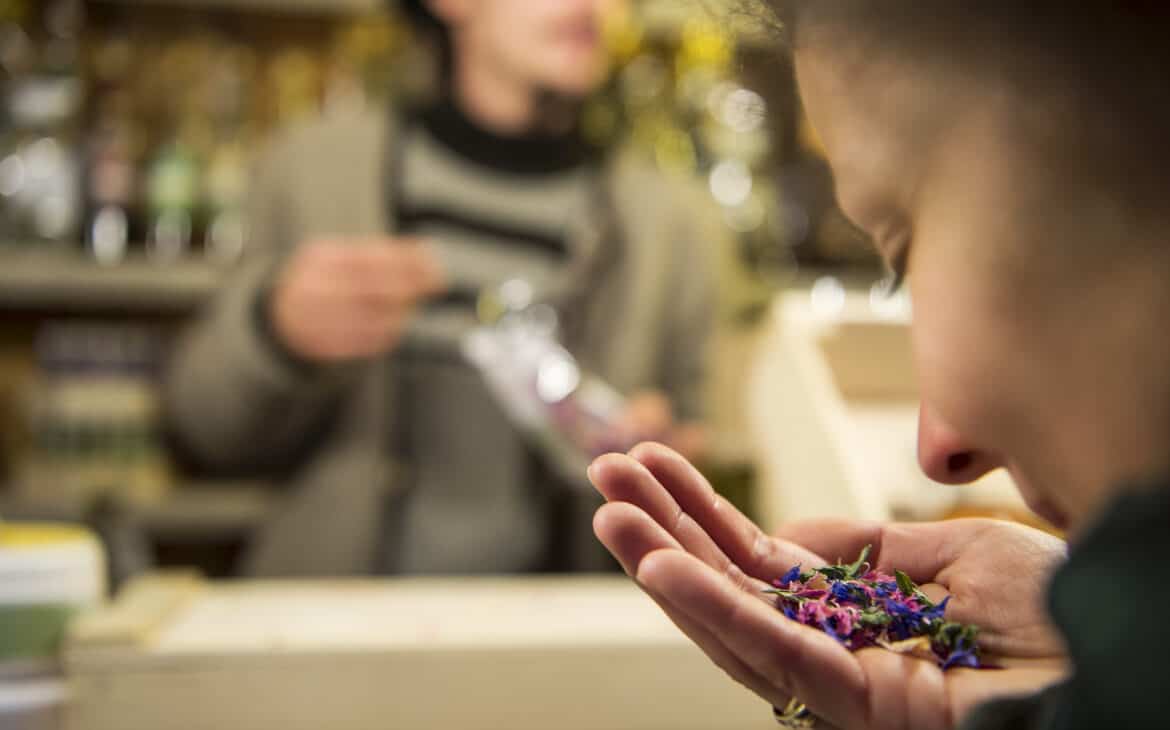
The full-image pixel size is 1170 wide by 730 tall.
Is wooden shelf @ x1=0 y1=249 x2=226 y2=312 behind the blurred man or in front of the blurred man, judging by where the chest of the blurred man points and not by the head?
behind

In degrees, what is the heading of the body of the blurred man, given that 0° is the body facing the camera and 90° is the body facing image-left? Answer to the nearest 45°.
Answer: approximately 315°
